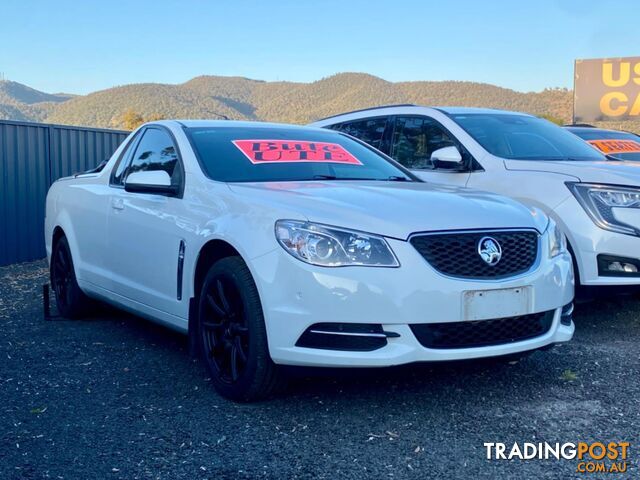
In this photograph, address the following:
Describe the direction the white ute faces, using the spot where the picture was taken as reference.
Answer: facing the viewer and to the right of the viewer

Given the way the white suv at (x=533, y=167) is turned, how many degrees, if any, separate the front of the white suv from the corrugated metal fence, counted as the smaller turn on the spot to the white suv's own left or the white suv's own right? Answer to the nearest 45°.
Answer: approximately 180°

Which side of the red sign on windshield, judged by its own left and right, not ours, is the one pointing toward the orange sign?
left

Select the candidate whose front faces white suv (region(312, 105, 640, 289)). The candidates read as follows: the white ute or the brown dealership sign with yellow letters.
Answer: the brown dealership sign with yellow letters

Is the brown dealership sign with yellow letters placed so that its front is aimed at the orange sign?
yes

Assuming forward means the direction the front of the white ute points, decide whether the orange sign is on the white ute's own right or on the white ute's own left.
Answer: on the white ute's own left

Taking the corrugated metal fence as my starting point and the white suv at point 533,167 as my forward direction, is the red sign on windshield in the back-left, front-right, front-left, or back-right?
front-right

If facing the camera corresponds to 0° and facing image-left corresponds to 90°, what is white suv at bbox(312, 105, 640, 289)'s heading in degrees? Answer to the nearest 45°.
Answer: approximately 315°

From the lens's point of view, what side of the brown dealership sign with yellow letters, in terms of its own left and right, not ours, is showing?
front

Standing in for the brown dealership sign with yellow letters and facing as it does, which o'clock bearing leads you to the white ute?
The white ute is roughly at 12 o'clock from the brown dealership sign with yellow letters.

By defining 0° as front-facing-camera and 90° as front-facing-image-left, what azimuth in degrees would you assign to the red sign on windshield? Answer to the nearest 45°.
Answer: approximately 315°

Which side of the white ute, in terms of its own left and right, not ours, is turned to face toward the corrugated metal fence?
back

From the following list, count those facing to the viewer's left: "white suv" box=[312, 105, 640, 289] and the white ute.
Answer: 0
